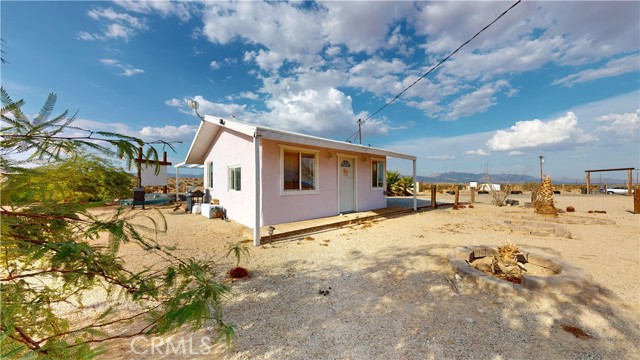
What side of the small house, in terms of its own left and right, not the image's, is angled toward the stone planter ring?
front

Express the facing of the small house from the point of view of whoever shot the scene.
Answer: facing the viewer and to the right of the viewer
